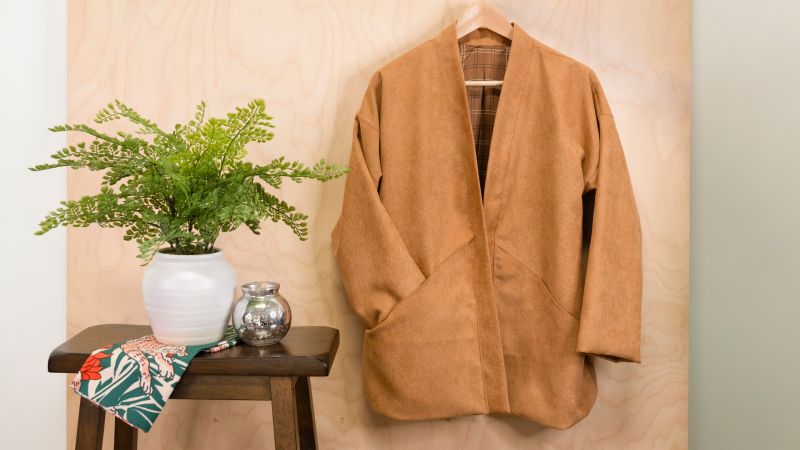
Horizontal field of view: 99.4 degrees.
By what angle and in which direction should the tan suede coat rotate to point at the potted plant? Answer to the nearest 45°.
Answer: approximately 45° to its right

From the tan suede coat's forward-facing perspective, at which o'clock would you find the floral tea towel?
The floral tea towel is roughly at 2 o'clock from the tan suede coat.

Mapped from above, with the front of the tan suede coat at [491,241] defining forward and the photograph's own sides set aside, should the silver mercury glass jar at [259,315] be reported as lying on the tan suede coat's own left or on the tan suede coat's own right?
on the tan suede coat's own right

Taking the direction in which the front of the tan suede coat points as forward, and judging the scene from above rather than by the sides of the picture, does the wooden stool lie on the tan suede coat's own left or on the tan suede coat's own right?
on the tan suede coat's own right

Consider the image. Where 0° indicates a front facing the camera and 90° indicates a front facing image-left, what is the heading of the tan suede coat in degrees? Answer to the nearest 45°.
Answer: approximately 0°
